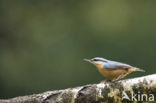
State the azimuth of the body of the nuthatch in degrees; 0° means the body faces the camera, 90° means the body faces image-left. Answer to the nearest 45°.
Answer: approximately 90°
